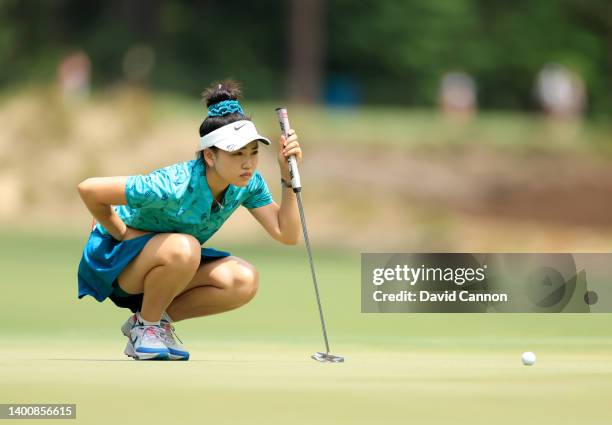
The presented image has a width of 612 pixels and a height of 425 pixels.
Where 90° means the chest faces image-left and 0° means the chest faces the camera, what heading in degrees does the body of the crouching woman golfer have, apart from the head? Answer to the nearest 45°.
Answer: approximately 315°

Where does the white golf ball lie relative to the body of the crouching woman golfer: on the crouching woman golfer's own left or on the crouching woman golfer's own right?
on the crouching woman golfer's own left
